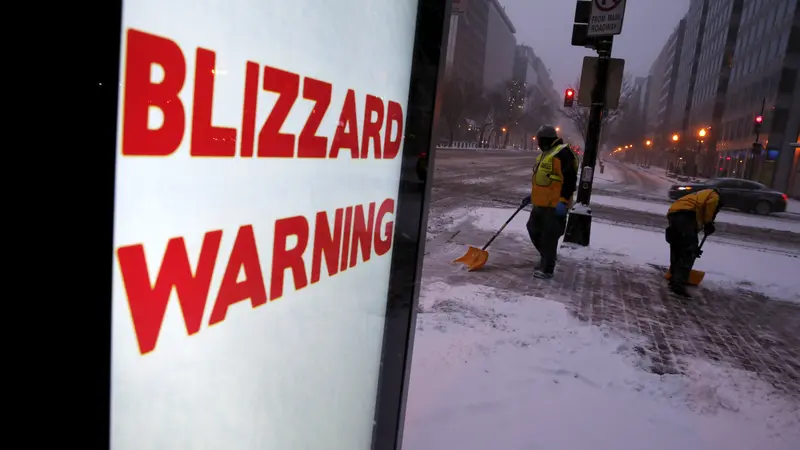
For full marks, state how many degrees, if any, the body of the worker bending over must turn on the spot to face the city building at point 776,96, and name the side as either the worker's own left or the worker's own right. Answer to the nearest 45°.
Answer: approximately 90° to the worker's own left

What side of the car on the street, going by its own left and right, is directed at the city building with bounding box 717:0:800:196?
right

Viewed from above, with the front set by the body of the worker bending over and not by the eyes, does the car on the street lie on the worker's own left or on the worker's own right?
on the worker's own left

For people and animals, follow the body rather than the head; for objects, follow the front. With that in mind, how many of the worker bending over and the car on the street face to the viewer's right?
1

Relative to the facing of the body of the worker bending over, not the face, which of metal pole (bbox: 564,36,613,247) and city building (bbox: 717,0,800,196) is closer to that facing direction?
the city building

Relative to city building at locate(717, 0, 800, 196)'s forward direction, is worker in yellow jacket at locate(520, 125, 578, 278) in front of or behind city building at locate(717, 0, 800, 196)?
in front

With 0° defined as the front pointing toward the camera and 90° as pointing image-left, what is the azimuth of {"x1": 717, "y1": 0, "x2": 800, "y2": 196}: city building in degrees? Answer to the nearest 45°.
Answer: approximately 45°

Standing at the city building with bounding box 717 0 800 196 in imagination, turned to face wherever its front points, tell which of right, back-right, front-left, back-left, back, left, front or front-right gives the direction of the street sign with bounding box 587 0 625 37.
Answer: front-left

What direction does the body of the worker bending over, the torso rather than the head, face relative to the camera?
to the viewer's right

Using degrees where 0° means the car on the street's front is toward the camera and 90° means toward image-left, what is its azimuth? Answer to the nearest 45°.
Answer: approximately 90°

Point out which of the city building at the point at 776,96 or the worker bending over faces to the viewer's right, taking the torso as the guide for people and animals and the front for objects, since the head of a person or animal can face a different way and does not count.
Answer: the worker bending over

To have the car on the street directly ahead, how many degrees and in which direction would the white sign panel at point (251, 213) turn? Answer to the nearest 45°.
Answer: approximately 90° to its left
